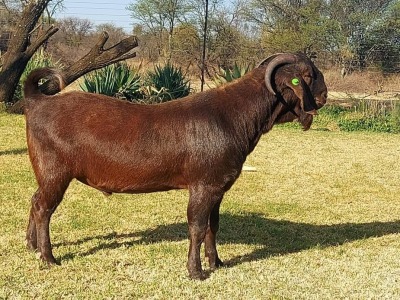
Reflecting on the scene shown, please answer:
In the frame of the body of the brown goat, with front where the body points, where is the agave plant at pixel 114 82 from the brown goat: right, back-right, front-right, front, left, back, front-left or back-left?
left

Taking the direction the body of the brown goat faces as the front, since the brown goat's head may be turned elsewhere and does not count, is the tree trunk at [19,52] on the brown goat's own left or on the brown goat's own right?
on the brown goat's own left

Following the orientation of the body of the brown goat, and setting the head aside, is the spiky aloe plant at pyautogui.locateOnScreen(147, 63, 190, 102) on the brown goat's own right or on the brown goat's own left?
on the brown goat's own left

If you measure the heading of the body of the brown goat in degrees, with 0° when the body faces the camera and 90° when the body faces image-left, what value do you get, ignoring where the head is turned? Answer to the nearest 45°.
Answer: approximately 270°
